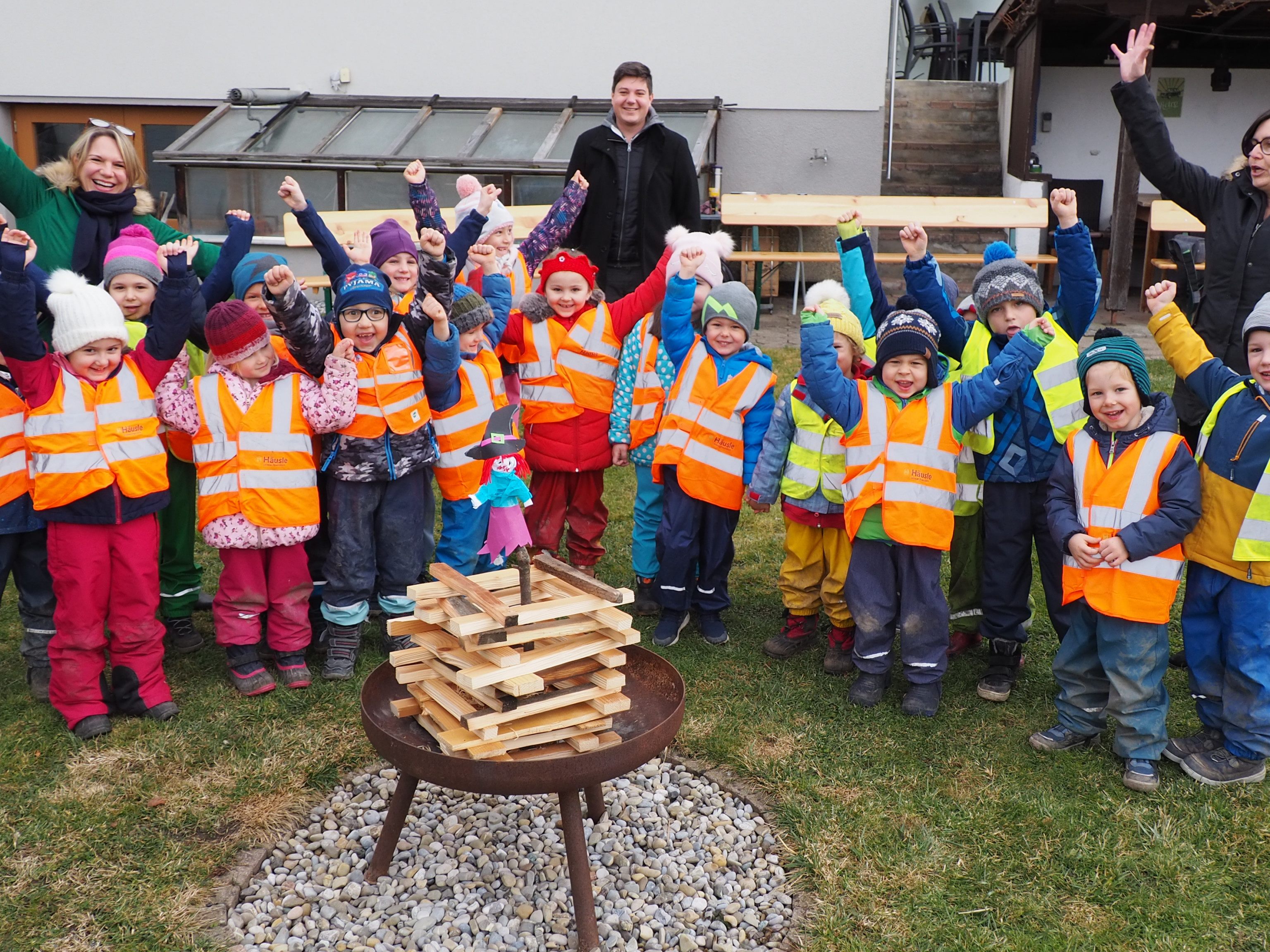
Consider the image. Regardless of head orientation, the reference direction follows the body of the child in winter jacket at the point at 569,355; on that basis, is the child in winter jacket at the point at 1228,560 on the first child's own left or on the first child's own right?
on the first child's own left

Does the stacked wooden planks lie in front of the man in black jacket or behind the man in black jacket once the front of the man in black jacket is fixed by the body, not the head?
in front

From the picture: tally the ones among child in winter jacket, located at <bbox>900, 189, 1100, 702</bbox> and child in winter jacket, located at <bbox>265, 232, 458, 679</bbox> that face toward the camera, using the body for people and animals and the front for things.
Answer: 2

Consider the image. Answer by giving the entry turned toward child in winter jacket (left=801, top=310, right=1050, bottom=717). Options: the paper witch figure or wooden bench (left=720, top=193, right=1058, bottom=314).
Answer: the wooden bench

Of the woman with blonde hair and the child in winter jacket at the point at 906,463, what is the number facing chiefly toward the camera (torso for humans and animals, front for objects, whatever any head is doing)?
2

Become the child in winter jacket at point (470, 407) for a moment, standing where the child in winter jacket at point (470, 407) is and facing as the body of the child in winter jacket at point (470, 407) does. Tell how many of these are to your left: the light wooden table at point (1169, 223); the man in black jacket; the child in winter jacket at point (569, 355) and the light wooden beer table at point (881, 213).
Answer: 4

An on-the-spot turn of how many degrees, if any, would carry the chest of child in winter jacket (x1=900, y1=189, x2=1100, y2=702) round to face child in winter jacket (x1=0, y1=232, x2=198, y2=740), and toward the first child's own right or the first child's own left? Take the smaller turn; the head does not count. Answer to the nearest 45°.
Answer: approximately 45° to the first child's own right
